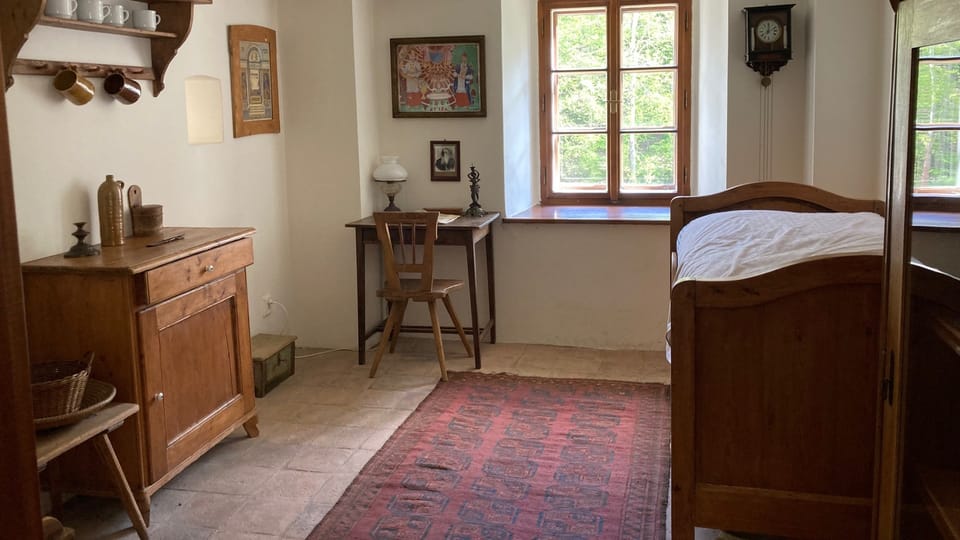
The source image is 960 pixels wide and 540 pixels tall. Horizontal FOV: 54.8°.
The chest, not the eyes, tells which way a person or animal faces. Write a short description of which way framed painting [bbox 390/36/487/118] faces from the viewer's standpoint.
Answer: facing the viewer

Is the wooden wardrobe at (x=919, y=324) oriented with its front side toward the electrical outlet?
no

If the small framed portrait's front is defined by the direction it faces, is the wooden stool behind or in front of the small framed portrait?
in front

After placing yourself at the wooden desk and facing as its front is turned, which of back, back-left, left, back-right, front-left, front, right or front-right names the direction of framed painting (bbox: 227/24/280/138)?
right

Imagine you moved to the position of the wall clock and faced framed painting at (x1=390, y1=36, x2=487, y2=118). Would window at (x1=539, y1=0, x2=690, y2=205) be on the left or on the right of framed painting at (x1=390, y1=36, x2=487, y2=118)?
right

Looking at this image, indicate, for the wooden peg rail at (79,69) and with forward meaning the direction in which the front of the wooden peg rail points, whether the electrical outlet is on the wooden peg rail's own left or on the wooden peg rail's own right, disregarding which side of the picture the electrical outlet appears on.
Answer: on the wooden peg rail's own left

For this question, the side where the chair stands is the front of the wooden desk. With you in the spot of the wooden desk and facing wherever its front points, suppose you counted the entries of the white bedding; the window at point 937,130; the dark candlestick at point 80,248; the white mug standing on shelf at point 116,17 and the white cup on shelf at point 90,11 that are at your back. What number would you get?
0

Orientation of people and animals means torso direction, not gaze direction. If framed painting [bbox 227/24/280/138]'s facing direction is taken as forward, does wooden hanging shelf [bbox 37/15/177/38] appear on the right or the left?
on its right

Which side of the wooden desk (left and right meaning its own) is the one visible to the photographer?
front

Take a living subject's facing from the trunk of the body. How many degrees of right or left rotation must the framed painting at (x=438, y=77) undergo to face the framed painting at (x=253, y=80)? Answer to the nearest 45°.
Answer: approximately 45° to its right

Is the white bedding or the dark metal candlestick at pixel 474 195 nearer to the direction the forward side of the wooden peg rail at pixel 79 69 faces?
the white bedding

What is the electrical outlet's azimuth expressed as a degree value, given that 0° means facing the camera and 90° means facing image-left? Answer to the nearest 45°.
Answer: approximately 315°

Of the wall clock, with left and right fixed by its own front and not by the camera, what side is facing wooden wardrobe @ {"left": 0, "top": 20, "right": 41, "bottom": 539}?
front

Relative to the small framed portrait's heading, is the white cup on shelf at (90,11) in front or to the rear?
in front

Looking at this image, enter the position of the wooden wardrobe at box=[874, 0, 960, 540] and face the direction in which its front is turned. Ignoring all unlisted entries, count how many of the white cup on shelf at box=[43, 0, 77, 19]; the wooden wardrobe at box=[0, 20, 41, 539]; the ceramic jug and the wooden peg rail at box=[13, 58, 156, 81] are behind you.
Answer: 0

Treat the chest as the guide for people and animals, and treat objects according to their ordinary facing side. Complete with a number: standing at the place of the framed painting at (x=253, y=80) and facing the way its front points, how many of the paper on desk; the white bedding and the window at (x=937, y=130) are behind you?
0

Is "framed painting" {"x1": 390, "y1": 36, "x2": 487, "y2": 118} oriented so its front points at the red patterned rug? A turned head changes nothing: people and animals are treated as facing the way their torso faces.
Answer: yes

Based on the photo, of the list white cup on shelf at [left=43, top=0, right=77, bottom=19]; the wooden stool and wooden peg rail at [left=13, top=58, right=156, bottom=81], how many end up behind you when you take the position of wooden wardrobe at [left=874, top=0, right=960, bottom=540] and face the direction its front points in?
0

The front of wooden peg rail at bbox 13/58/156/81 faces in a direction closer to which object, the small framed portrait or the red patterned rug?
the red patterned rug

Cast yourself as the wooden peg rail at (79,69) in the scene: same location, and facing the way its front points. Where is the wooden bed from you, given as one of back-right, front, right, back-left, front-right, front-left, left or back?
front
